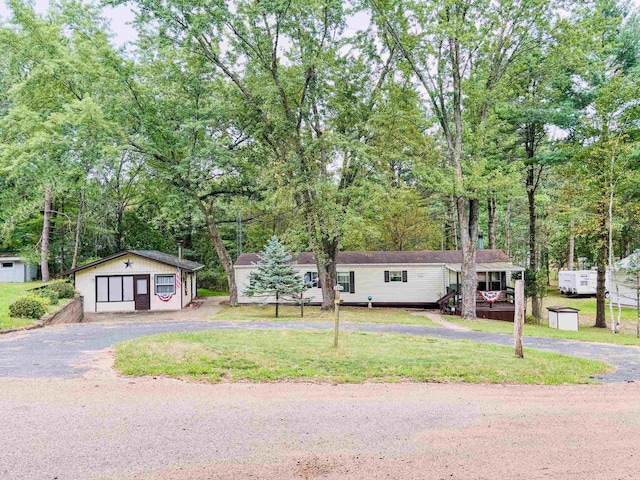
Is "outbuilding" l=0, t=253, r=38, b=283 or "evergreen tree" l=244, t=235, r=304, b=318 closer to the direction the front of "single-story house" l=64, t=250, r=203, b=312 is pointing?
the evergreen tree

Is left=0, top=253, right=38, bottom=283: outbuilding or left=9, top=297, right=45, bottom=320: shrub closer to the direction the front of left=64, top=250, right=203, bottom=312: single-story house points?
the shrub

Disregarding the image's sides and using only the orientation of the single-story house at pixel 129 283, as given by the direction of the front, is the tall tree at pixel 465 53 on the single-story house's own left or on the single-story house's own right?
on the single-story house's own left

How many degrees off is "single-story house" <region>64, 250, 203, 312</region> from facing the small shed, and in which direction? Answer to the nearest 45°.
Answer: approximately 45° to its left

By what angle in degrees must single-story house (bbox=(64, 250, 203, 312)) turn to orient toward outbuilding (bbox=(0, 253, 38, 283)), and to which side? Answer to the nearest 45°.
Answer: approximately 135° to its right

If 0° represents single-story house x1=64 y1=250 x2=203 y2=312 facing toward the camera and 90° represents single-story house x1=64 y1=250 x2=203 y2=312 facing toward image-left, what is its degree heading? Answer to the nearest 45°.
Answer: approximately 0°

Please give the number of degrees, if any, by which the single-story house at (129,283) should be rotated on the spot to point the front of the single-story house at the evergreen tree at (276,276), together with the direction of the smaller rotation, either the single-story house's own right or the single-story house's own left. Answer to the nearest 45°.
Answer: approximately 45° to the single-story house's own left

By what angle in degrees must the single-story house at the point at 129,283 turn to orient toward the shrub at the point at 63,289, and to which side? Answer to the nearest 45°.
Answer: approximately 45° to its right
